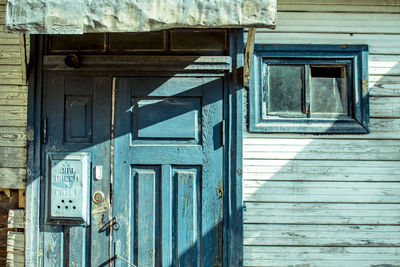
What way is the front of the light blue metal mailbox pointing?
toward the camera

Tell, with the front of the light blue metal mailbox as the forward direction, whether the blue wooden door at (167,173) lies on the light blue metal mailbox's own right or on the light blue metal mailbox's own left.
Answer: on the light blue metal mailbox's own left

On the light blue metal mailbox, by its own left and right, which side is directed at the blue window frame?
left
